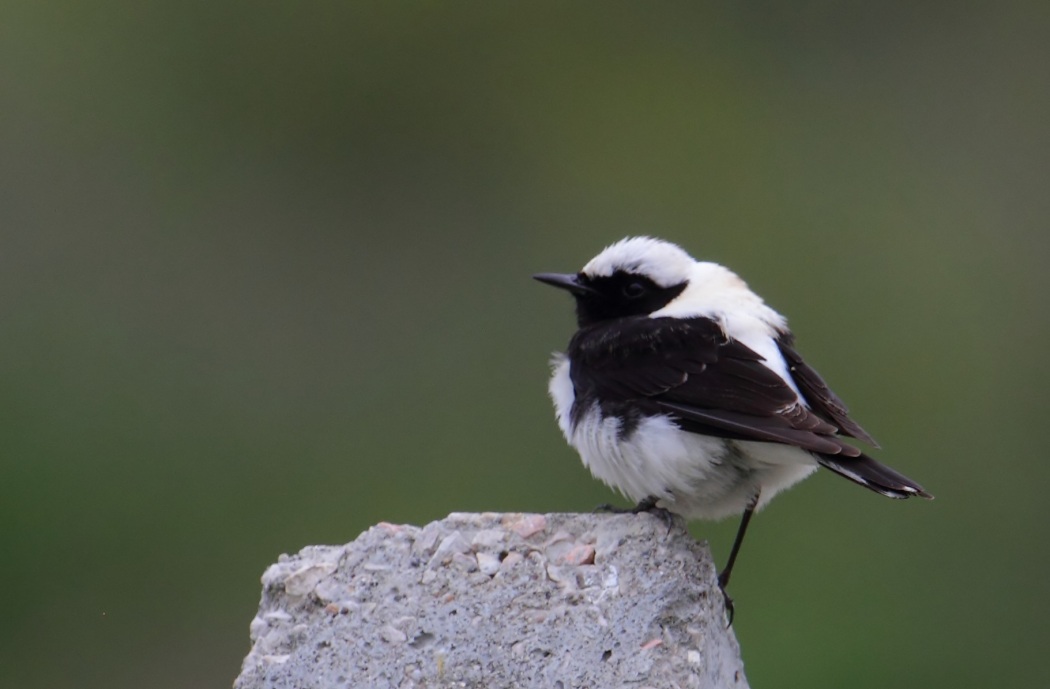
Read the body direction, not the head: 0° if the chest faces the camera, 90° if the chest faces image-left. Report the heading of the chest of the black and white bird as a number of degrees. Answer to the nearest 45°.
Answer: approximately 90°
